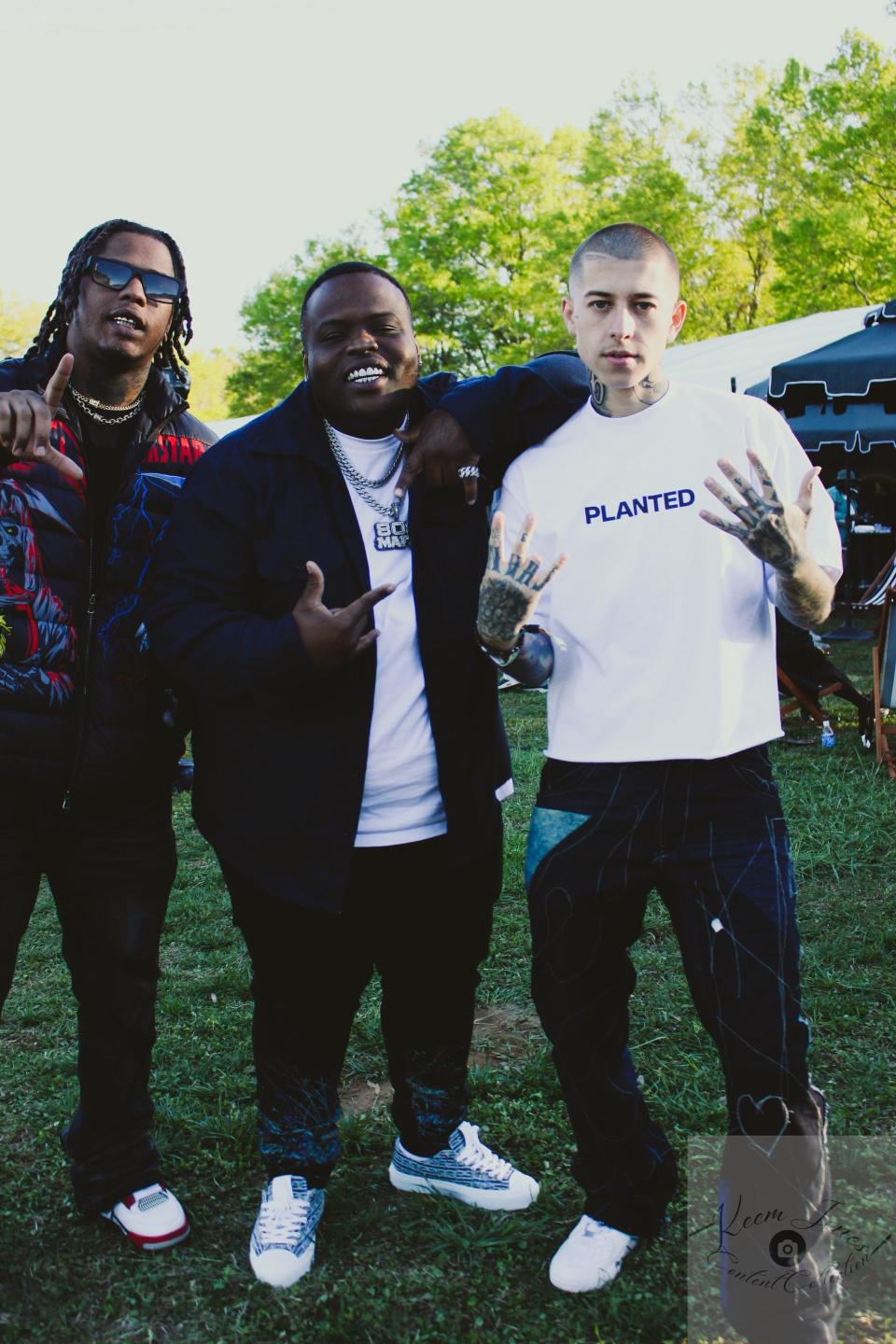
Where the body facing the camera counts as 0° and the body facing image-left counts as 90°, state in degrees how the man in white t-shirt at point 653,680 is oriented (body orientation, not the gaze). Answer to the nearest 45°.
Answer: approximately 0°

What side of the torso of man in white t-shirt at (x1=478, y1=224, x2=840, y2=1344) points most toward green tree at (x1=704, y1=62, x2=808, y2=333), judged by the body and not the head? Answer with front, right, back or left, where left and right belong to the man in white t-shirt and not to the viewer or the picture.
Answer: back

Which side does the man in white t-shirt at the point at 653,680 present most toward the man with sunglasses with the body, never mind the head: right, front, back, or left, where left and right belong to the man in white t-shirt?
right

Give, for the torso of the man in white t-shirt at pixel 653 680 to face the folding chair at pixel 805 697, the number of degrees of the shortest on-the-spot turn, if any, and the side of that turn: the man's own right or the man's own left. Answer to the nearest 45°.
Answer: approximately 180°

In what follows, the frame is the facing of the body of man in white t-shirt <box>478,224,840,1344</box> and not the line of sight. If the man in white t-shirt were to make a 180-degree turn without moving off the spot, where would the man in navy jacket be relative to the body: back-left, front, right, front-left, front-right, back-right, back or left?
left

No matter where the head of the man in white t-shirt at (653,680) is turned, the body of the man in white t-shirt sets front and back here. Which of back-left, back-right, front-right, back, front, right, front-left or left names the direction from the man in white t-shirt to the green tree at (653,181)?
back

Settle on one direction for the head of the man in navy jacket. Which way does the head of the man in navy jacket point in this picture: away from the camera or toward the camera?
toward the camera

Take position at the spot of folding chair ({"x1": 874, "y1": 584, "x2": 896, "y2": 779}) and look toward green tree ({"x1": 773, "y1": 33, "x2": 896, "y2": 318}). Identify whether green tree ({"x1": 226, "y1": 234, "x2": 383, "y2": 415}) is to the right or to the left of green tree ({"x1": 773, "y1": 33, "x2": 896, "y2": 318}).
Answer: left

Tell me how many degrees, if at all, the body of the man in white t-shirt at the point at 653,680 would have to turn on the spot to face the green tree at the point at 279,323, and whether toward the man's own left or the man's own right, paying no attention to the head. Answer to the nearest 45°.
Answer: approximately 180°

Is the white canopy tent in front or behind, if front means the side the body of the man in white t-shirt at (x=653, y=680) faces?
behind

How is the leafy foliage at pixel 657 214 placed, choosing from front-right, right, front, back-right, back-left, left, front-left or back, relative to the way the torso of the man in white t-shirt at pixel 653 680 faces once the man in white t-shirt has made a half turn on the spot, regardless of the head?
front

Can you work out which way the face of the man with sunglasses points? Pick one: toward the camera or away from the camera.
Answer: toward the camera
